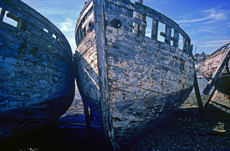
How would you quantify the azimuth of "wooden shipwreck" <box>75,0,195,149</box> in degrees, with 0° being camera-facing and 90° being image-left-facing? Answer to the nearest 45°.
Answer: approximately 45°

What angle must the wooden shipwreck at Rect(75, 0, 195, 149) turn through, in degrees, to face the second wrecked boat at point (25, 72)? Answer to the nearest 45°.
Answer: approximately 45° to its right
